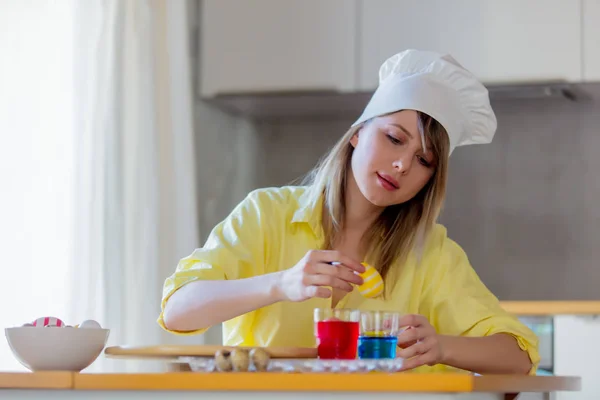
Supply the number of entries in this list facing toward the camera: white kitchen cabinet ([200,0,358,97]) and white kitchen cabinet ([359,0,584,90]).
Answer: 2

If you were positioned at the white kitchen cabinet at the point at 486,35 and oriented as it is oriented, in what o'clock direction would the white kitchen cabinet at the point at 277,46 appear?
the white kitchen cabinet at the point at 277,46 is roughly at 3 o'clock from the white kitchen cabinet at the point at 486,35.

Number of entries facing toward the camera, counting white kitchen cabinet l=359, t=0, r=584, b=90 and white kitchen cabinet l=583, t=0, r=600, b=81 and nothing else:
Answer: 2

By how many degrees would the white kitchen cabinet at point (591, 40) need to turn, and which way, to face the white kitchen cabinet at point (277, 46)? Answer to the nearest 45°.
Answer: approximately 90° to its right

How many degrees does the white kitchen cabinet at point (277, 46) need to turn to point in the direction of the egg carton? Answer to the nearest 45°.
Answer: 0° — it already faces it

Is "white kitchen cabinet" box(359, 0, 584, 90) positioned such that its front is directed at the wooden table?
yes
